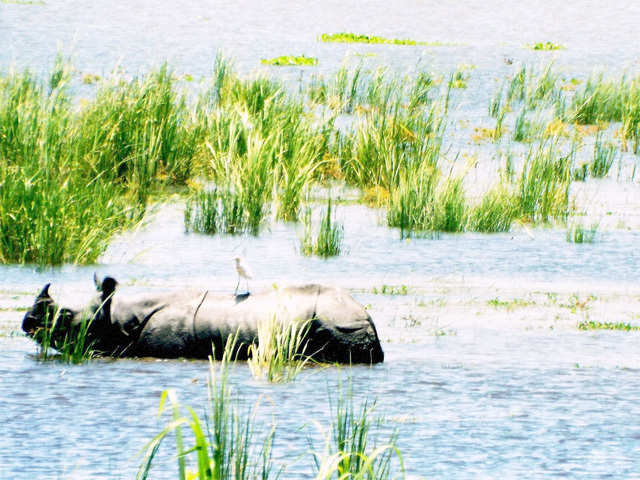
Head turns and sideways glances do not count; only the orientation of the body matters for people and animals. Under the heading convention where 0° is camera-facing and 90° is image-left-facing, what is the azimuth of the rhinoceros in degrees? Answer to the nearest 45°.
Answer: approximately 90°

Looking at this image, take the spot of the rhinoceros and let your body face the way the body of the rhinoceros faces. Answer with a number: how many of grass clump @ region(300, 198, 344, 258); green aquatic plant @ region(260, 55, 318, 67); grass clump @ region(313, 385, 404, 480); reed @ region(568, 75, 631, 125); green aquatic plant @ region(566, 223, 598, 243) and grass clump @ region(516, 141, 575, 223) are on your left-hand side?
1

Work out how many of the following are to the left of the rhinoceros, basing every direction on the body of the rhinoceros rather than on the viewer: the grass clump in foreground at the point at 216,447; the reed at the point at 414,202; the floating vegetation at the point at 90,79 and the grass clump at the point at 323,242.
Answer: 1

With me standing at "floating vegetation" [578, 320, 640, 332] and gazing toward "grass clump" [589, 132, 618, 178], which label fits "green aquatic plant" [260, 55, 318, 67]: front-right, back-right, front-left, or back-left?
front-left

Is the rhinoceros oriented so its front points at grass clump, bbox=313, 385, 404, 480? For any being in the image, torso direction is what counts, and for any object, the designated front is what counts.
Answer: no

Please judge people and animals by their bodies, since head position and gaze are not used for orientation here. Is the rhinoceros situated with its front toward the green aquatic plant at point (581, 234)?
no

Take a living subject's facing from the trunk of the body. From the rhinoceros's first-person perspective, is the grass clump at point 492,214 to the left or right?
on its right

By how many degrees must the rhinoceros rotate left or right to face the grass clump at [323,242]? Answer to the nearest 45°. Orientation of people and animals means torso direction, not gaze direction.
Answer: approximately 90° to its right

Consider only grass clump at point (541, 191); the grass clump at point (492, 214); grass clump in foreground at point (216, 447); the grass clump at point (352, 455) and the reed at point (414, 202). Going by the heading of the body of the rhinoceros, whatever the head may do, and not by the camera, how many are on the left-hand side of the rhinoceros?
2

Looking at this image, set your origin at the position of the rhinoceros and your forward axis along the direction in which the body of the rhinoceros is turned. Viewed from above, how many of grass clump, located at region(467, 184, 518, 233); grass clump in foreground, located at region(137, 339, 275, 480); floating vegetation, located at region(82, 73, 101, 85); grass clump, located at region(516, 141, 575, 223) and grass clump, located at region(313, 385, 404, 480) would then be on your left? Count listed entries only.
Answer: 2

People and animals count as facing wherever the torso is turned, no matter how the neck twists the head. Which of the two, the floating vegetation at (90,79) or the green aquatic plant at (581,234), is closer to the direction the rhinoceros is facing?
the floating vegetation

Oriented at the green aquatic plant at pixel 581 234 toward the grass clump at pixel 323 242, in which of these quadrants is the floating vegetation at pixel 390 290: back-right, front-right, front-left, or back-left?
front-left

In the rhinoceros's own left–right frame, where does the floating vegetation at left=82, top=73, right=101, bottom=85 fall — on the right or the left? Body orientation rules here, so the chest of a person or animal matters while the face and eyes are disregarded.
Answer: on its right

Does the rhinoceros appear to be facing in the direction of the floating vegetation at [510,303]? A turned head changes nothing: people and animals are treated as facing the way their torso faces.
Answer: no

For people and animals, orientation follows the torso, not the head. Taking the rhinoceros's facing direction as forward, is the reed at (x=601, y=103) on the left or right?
on its right

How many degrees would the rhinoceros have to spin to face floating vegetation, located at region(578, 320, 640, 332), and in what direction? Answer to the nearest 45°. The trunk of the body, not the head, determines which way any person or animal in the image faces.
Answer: approximately 180°

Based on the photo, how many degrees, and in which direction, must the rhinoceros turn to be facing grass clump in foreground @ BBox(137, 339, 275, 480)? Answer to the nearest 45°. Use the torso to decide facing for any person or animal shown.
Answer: approximately 90° to its left
